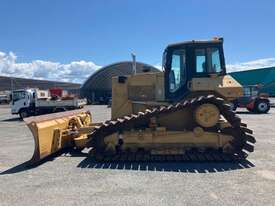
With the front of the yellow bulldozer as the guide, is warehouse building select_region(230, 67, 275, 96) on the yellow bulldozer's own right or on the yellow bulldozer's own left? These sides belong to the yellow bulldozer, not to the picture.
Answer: on the yellow bulldozer's own right

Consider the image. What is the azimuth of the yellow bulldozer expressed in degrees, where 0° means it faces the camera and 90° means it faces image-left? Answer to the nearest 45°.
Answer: approximately 90°
